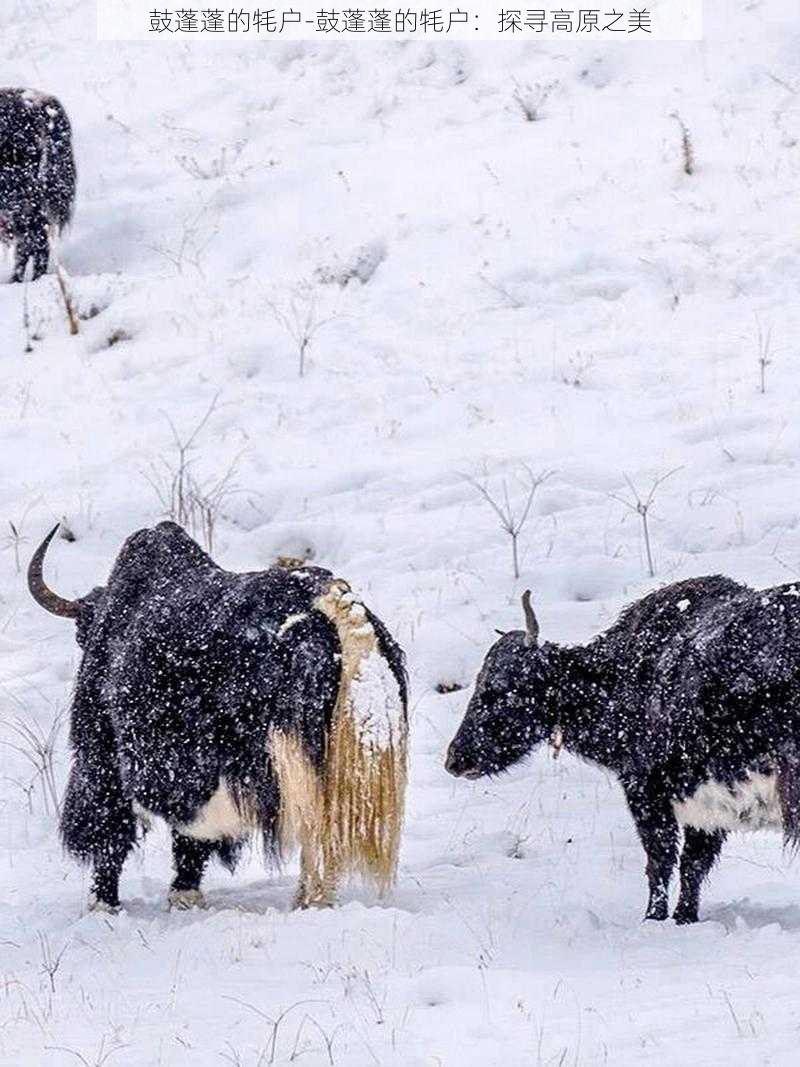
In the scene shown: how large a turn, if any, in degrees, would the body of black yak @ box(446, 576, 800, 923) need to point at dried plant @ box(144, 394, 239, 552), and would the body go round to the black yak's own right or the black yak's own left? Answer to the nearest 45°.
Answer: approximately 45° to the black yak's own right

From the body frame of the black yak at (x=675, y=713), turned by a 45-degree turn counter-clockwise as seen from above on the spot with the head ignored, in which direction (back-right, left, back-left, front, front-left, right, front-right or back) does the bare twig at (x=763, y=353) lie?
back-right

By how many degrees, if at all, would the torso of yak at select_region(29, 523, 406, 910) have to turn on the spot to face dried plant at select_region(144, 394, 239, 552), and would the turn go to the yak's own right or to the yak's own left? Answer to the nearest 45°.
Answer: approximately 45° to the yak's own right

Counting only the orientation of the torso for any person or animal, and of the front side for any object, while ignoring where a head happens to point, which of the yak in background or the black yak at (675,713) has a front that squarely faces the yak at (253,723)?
the black yak

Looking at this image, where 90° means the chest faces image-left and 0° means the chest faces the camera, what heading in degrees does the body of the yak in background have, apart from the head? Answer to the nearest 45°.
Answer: approximately 90°

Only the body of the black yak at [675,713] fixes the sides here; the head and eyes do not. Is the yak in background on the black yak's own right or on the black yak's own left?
on the black yak's own right

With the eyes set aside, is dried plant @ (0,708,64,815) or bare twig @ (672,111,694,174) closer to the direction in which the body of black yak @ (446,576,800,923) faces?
the dried plant

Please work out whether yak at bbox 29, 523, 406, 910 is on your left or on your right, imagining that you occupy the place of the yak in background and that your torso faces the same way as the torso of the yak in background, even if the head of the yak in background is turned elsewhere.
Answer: on your left

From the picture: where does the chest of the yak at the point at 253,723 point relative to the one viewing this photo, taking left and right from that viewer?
facing away from the viewer and to the left of the viewer

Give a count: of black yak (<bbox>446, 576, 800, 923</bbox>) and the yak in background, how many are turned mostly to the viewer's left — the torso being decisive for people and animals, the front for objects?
2

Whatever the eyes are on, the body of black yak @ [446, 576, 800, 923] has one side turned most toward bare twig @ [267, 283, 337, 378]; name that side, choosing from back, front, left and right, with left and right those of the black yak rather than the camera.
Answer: right

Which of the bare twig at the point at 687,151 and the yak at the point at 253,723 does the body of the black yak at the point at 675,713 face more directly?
the yak

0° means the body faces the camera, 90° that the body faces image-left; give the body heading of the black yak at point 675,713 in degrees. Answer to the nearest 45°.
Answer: approximately 90°
